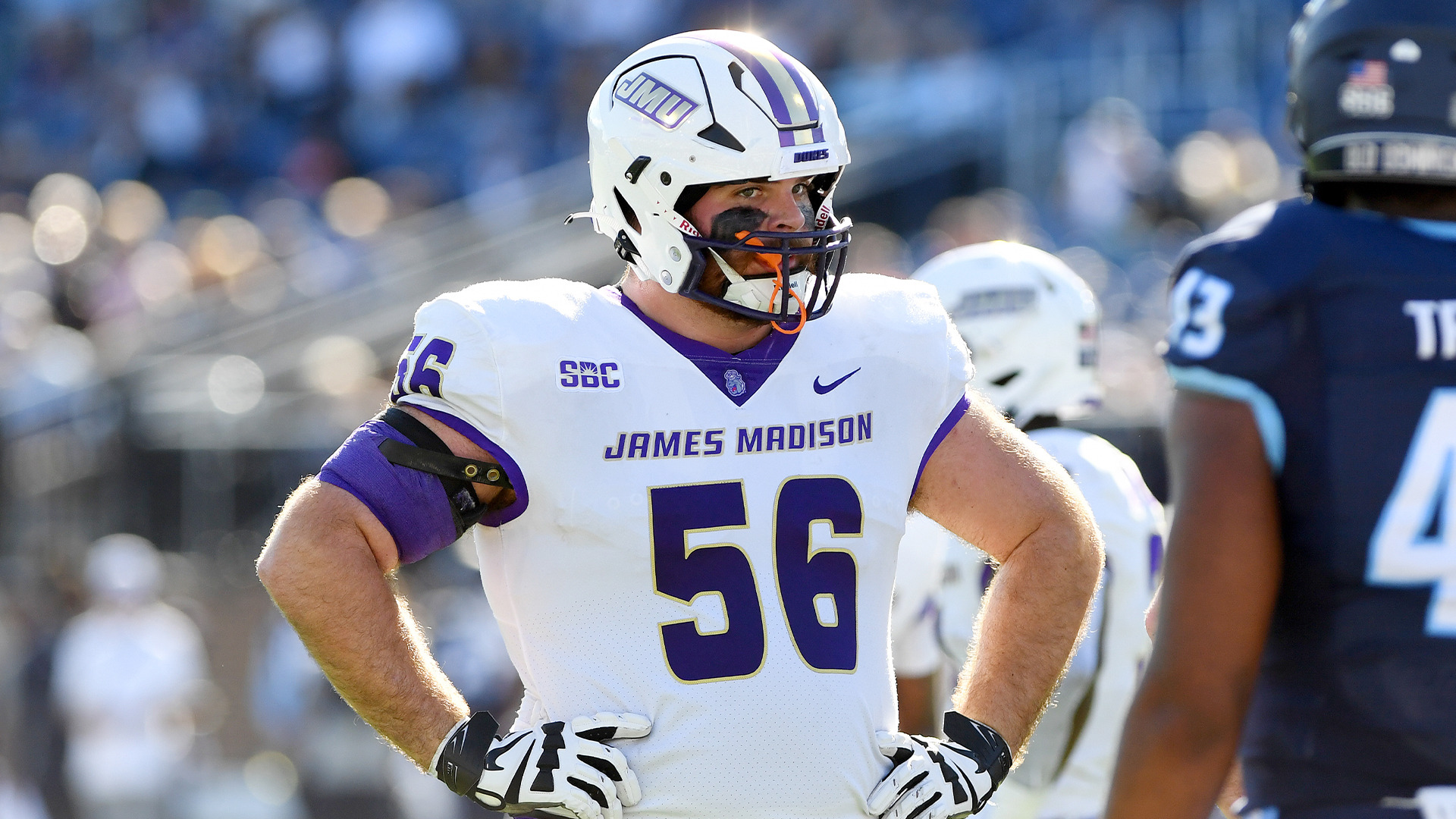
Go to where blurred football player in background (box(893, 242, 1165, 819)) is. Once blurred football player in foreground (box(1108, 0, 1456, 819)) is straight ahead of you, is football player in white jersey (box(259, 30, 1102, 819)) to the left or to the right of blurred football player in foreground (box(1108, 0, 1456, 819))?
right

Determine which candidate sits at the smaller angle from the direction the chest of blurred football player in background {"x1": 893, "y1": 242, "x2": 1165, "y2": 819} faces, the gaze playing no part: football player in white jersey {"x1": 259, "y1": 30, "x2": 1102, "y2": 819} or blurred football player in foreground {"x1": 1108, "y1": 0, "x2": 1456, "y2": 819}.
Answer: the football player in white jersey

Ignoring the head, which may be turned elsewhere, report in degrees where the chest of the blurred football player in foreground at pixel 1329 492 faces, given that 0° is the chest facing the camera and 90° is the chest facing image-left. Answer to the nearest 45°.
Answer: approximately 180°

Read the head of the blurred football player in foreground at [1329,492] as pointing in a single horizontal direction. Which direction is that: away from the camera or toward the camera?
away from the camera

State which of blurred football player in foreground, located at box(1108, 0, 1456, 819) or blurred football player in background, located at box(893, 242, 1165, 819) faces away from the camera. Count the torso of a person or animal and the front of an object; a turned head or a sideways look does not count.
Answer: blurred football player in foreground, located at box(1108, 0, 1456, 819)

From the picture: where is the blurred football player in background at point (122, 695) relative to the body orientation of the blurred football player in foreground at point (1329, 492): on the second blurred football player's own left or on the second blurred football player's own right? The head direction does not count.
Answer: on the second blurred football player's own left
